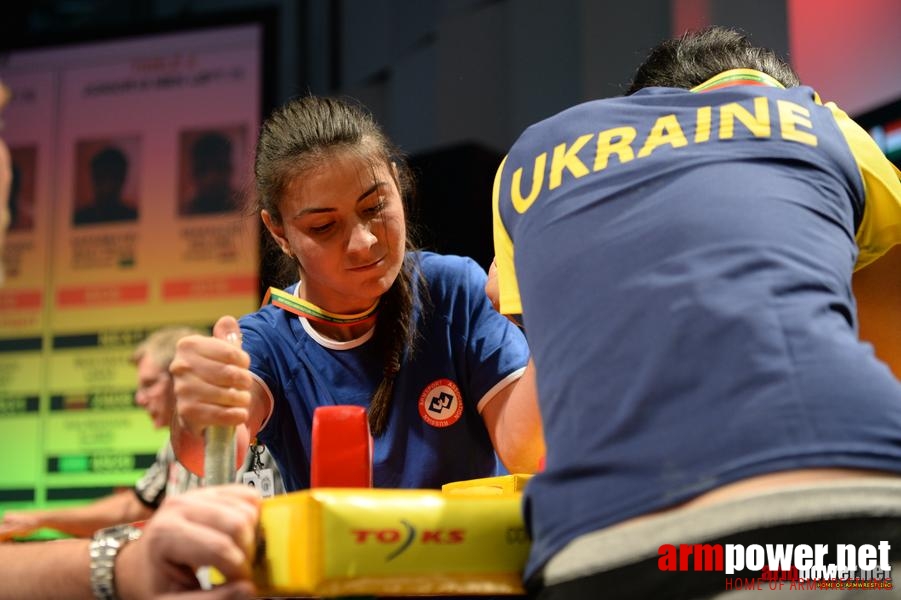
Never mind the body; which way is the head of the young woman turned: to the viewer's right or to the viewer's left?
to the viewer's right

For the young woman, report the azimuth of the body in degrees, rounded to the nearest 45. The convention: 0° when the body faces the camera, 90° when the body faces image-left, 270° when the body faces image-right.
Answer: approximately 0°

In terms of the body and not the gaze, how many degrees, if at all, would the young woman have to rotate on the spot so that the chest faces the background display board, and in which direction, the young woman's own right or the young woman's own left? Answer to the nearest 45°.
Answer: approximately 180°
